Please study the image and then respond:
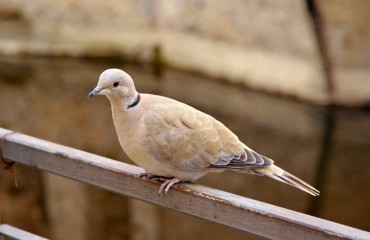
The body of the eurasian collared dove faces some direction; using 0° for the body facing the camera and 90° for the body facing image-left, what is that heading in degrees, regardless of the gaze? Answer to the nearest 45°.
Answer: approximately 90°
